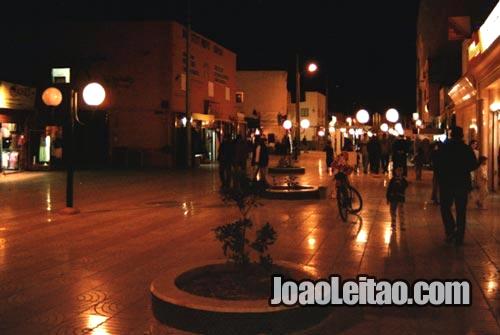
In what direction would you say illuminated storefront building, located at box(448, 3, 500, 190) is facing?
to the viewer's left

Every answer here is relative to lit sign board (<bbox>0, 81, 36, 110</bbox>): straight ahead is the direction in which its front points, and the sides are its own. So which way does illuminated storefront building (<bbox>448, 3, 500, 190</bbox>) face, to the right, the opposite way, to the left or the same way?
the opposite way

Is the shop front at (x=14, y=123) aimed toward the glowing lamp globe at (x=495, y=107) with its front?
yes

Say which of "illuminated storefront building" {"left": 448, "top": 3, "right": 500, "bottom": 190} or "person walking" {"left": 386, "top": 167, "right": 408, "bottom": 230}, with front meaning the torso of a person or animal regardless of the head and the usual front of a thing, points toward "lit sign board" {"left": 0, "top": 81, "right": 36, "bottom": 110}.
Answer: the illuminated storefront building

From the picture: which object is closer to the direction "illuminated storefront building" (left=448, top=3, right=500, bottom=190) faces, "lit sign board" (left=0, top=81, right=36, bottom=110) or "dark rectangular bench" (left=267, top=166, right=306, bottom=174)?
the lit sign board

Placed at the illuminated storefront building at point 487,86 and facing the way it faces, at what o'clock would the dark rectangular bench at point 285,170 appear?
The dark rectangular bench is roughly at 1 o'clock from the illuminated storefront building.

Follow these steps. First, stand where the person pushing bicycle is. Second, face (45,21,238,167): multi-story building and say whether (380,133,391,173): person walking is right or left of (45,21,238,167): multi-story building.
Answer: right
